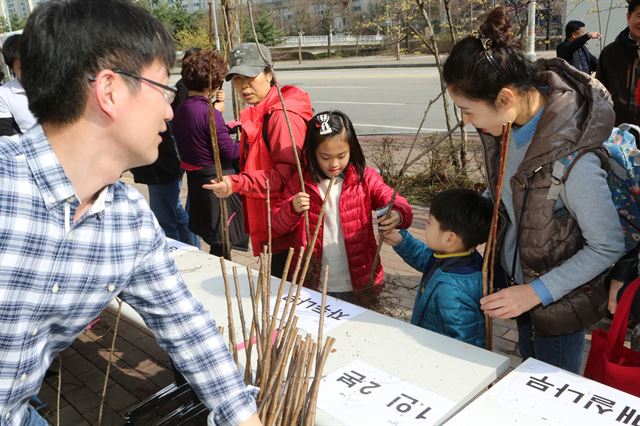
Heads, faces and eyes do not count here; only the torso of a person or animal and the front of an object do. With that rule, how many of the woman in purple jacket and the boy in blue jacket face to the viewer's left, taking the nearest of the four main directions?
1

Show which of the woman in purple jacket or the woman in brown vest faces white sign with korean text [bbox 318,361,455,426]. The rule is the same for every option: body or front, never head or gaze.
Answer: the woman in brown vest

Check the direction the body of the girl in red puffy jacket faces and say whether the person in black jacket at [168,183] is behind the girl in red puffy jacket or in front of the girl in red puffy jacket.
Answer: behind

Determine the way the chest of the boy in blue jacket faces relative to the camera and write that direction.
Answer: to the viewer's left

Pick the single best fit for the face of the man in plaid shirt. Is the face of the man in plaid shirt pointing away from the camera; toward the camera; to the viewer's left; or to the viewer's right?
to the viewer's right

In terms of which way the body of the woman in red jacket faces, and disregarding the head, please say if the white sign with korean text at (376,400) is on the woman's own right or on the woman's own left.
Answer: on the woman's own left

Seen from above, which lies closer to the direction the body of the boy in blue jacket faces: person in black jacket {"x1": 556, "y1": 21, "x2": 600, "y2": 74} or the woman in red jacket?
the woman in red jacket

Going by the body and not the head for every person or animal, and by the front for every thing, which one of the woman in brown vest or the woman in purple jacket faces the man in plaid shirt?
the woman in brown vest

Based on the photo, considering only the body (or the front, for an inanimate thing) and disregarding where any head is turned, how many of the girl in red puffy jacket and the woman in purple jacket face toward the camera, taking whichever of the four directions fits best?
1
